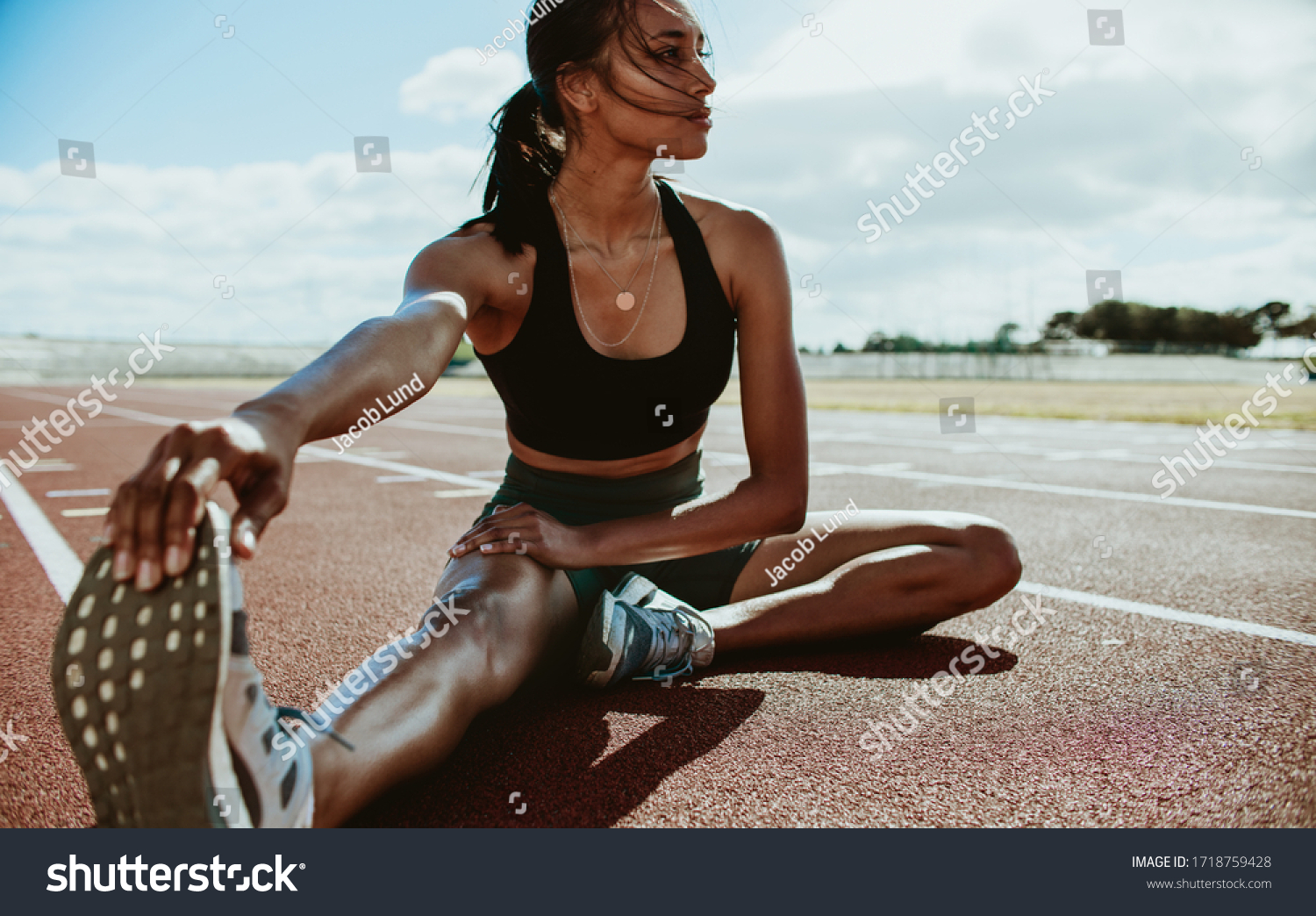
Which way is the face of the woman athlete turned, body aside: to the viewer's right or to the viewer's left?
to the viewer's right

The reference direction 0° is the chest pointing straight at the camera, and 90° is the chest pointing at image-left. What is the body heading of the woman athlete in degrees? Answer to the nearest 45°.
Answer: approximately 0°
